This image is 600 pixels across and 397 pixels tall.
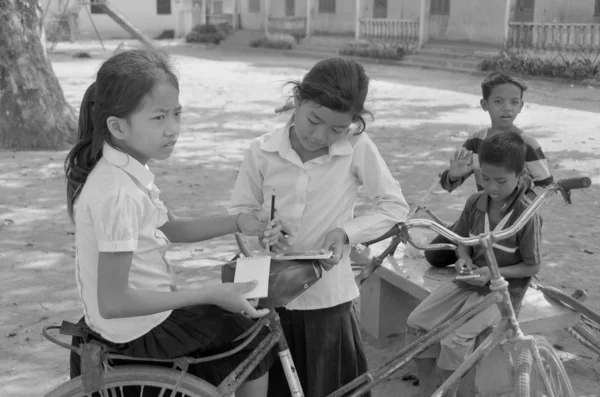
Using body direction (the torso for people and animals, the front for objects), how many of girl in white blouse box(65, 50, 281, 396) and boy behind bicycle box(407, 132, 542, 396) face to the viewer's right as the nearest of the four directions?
1

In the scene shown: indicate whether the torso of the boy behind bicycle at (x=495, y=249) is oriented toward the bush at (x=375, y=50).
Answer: no

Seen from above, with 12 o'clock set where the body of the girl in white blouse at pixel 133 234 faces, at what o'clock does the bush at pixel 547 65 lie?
The bush is roughly at 10 o'clock from the girl in white blouse.

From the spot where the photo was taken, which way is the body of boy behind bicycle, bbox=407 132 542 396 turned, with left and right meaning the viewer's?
facing the viewer and to the left of the viewer

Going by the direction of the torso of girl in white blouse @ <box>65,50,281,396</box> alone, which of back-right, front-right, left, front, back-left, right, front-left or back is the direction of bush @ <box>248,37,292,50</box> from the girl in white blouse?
left

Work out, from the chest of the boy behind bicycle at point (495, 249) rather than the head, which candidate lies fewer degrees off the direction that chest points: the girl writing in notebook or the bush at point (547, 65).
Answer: the girl writing in notebook

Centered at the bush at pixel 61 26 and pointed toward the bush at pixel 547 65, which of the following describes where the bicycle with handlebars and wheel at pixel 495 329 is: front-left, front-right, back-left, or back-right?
front-right

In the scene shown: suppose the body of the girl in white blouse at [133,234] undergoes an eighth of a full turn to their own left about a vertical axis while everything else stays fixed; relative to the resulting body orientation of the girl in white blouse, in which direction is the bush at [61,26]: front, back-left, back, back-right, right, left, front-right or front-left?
front-left

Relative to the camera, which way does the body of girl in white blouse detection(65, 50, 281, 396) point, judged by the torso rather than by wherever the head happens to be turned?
to the viewer's right

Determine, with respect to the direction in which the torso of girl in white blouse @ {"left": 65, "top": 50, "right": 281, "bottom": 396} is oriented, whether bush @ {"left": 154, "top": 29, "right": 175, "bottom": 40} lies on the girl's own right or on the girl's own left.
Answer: on the girl's own left

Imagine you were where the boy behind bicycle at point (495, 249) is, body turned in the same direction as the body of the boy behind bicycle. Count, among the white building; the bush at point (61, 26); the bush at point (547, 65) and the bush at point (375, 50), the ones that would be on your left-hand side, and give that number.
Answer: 0

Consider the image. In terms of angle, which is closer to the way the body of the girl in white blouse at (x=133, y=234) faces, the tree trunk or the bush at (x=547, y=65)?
the bush

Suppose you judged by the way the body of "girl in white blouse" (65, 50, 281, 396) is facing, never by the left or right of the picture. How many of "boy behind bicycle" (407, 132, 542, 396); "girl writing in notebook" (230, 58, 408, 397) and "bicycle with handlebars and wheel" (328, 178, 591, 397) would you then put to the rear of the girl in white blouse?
0

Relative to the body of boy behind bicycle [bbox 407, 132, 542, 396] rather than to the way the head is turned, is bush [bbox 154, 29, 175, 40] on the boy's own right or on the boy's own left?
on the boy's own right

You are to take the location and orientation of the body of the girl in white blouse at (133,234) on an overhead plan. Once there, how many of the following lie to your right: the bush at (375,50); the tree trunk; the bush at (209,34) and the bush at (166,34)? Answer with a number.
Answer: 0

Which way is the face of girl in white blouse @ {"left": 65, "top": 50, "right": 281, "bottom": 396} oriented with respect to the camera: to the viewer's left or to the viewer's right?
to the viewer's right
